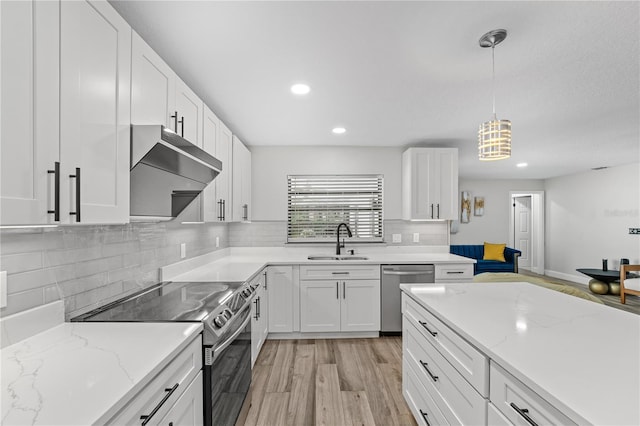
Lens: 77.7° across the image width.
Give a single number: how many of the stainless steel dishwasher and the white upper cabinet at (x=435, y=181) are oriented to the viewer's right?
0

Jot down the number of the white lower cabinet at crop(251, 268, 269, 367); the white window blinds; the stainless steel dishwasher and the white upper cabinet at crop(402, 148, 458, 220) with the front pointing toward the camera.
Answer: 3

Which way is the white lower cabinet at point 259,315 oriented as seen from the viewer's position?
to the viewer's right

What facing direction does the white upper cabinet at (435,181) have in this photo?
toward the camera

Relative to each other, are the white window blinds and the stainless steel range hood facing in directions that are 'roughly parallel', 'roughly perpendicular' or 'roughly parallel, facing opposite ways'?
roughly perpendicular

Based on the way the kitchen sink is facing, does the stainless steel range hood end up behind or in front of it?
in front

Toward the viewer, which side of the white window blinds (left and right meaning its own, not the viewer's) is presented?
front

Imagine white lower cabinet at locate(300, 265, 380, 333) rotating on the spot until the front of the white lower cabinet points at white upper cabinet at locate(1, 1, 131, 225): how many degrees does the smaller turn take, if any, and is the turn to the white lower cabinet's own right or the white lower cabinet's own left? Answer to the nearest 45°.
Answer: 0° — it already faces it

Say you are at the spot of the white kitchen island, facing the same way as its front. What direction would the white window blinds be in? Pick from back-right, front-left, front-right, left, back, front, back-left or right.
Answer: right

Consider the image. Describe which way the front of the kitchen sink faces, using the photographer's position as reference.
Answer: facing the viewer
